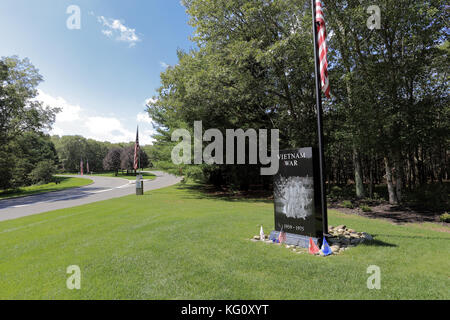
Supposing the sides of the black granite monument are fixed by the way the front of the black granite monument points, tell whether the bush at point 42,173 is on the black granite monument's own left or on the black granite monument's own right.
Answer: on the black granite monument's own right

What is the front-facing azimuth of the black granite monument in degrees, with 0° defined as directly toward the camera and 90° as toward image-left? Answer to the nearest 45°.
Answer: approximately 45°

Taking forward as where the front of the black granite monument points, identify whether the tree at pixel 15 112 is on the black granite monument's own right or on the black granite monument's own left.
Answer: on the black granite monument's own right
